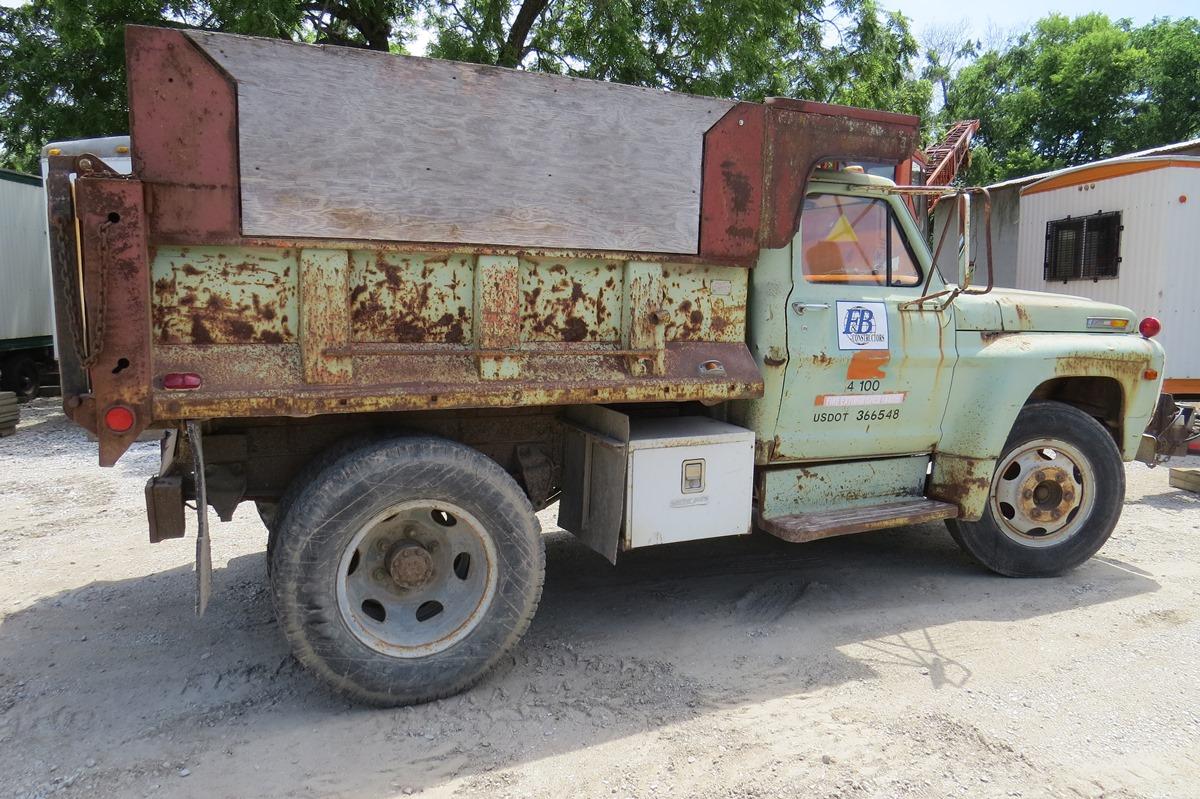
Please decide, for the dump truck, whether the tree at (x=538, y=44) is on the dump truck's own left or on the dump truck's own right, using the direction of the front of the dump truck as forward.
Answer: on the dump truck's own left

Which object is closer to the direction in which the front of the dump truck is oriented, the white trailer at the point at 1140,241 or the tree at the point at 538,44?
the white trailer

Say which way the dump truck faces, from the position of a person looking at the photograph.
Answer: facing away from the viewer and to the right of the viewer

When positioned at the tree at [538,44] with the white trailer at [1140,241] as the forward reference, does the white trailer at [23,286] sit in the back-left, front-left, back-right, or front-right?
back-right

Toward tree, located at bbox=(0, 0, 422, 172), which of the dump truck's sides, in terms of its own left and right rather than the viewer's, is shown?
left

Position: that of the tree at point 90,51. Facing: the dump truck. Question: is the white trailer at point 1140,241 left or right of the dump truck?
left

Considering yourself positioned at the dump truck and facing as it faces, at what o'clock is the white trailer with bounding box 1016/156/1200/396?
The white trailer is roughly at 12 o'clock from the dump truck.

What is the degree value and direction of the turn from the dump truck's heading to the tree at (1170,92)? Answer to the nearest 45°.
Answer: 0° — it already faces it
